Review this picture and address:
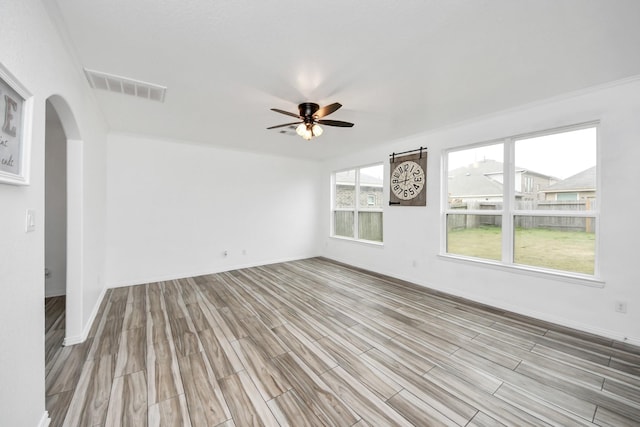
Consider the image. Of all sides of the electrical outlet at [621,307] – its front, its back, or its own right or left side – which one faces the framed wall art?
front

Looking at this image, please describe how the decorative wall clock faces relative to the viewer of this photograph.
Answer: facing the viewer and to the left of the viewer

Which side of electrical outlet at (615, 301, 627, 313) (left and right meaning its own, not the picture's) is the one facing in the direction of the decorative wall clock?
right

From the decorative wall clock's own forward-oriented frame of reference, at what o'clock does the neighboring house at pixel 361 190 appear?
The neighboring house is roughly at 3 o'clock from the decorative wall clock.

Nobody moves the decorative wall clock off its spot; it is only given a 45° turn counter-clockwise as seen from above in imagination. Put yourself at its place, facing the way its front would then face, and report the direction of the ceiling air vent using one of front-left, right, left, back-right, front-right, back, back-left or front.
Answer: front-right

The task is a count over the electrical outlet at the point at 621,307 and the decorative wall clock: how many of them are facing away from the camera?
0

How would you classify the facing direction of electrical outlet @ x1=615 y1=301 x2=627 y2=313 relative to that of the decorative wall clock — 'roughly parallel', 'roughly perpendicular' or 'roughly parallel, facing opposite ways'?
roughly parallel

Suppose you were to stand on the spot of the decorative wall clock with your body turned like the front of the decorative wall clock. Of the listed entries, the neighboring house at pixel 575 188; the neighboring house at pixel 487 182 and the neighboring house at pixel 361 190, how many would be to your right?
1

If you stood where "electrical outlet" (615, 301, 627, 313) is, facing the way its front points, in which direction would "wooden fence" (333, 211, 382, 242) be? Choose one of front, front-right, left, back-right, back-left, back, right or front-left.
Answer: right

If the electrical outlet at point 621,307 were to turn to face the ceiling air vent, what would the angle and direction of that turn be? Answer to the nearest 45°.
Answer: approximately 45° to its right

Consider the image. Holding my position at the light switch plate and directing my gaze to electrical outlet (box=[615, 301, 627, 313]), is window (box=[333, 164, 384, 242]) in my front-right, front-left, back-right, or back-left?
front-left
